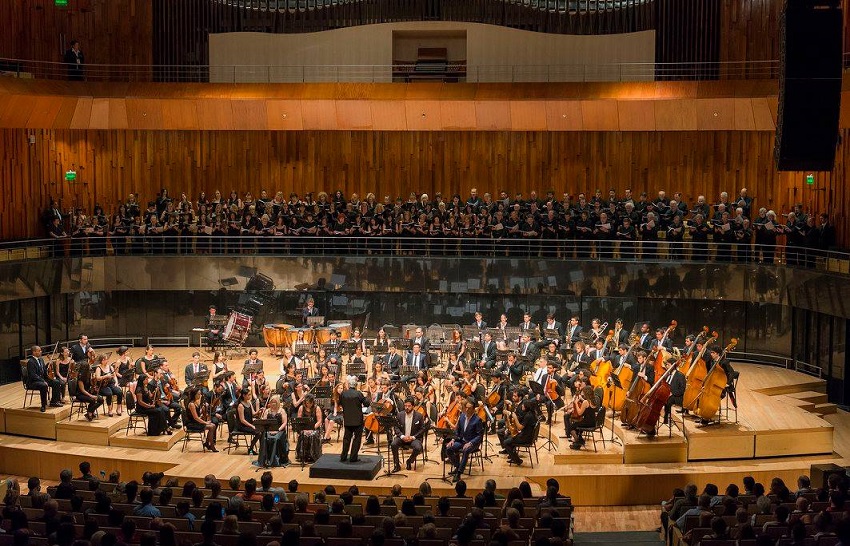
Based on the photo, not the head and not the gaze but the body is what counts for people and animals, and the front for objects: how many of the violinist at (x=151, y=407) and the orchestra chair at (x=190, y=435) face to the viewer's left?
0

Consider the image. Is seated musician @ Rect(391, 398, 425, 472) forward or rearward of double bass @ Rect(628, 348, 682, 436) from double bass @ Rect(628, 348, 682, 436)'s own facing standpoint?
forward

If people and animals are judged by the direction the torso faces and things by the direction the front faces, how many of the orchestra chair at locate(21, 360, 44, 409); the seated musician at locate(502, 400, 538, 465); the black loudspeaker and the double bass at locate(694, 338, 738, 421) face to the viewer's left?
2

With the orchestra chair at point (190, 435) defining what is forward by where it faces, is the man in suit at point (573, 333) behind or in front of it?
in front

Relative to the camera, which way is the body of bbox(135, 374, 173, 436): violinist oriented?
to the viewer's right

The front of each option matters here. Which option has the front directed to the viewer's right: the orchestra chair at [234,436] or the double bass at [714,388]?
the orchestra chair

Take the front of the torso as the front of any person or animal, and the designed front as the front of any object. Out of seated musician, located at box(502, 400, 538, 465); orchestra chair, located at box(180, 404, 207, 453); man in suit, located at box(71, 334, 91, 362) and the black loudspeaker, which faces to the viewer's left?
the seated musician

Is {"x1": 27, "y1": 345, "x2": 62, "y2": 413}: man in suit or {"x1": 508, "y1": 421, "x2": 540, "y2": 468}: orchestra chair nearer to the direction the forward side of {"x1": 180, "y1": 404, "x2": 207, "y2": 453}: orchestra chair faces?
the orchestra chair

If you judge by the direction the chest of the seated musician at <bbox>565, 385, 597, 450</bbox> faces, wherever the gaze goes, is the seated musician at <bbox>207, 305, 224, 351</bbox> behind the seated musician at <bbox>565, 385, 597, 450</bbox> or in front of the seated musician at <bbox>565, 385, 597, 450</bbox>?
in front

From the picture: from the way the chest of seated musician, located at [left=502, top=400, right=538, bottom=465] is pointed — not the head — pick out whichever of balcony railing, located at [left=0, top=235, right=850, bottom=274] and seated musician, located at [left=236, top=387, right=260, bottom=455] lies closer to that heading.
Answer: the seated musician

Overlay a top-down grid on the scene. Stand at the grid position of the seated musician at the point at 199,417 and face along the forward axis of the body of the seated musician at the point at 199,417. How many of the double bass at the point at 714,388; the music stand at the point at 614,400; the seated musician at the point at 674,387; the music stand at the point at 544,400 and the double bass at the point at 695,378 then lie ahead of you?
5

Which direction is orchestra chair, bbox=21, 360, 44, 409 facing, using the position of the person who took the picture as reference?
facing to the right of the viewer

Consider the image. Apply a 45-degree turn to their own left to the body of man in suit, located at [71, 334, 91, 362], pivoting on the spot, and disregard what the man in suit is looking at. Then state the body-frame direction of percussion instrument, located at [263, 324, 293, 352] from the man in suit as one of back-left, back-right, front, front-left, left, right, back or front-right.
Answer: front-left

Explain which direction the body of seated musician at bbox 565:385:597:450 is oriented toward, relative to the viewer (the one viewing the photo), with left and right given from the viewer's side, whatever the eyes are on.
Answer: facing to the left of the viewer

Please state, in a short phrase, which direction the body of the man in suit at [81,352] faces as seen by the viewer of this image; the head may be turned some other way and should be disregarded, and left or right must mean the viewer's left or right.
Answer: facing the viewer and to the right of the viewer

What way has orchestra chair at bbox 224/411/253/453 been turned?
to the viewer's right

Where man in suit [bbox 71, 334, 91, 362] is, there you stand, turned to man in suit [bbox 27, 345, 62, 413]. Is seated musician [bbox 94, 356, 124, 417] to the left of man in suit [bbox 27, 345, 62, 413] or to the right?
left

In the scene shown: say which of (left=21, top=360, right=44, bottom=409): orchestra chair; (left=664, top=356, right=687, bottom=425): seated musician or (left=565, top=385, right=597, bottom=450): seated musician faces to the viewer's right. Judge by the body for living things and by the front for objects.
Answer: the orchestra chair
